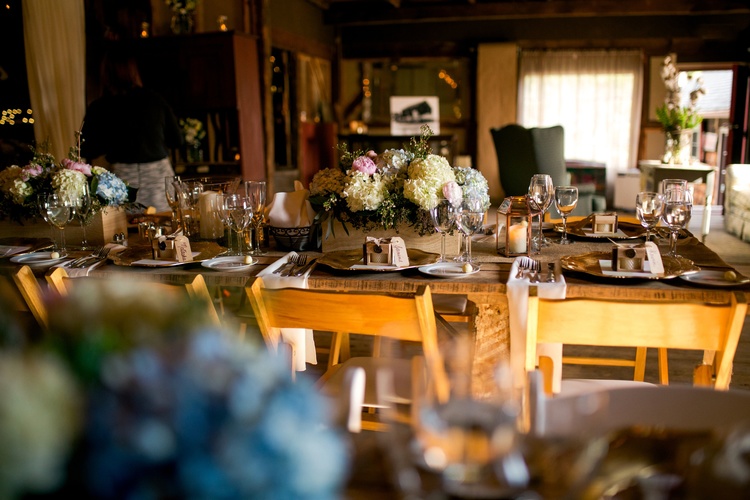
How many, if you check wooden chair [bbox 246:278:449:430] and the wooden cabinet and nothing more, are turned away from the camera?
1

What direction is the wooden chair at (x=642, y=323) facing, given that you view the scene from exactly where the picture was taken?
facing away from the viewer

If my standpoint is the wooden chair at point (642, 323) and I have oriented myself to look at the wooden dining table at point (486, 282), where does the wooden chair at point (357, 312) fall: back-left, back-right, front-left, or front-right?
front-left

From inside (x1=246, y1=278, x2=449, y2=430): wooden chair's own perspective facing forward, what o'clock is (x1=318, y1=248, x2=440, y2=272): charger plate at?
The charger plate is roughly at 12 o'clock from the wooden chair.

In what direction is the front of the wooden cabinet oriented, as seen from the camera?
facing the viewer and to the left of the viewer

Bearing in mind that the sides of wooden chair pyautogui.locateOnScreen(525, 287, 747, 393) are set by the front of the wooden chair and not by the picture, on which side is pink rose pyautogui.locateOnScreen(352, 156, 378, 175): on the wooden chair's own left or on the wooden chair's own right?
on the wooden chair's own left

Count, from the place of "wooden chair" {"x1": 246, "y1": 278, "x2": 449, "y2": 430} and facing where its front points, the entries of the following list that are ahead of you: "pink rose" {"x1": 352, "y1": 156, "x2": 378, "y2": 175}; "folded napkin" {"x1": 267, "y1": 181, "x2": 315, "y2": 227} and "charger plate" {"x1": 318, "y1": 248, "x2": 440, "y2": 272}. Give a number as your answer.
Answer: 3

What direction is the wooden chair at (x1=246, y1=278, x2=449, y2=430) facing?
away from the camera

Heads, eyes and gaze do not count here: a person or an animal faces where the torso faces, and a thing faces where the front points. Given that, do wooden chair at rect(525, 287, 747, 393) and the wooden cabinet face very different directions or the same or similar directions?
very different directions

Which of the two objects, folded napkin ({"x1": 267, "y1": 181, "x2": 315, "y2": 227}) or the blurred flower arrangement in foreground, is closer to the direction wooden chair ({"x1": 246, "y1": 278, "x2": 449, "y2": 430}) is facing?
the folded napkin

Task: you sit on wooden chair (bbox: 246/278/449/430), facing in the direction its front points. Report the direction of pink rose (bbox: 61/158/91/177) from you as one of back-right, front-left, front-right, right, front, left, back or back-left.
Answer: front-left

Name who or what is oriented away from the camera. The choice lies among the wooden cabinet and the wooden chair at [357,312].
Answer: the wooden chair

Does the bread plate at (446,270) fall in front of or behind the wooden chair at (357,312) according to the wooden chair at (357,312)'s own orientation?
in front

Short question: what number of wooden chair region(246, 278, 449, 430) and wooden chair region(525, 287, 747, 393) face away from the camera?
2

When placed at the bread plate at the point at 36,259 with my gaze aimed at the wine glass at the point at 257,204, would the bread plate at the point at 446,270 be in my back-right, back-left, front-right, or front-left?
front-right

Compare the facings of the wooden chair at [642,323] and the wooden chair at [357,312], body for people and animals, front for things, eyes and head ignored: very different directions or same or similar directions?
same or similar directions

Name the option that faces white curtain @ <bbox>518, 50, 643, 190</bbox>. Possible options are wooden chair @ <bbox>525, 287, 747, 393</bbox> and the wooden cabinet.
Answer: the wooden chair

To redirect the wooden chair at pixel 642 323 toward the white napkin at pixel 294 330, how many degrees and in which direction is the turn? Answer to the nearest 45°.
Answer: approximately 90° to its left

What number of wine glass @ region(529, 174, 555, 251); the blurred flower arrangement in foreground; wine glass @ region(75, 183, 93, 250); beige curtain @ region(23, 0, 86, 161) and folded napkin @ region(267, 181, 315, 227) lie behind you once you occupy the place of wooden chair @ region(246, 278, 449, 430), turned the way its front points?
1

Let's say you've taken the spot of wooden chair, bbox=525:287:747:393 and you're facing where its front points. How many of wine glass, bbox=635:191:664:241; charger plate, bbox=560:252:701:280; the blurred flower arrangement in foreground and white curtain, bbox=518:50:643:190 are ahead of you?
3
